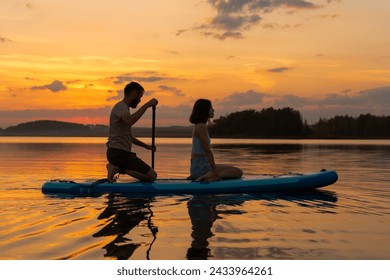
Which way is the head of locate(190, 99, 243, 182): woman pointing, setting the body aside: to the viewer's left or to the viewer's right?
to the viewer's right

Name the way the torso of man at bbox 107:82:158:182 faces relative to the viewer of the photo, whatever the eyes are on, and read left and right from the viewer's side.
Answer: facing to the right of the viewer

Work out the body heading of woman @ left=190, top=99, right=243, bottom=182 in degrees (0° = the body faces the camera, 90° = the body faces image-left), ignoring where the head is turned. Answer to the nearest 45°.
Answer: approximately 270°

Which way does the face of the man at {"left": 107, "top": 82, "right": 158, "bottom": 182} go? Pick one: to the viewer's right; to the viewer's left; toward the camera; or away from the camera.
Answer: to the viewer's right

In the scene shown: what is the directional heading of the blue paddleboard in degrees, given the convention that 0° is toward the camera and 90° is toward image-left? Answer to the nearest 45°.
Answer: approximately 270°
